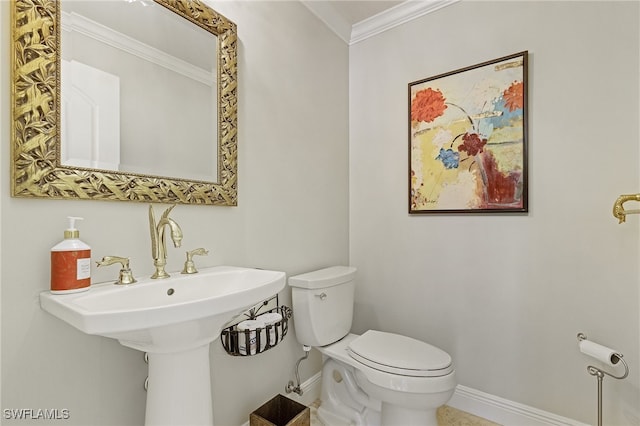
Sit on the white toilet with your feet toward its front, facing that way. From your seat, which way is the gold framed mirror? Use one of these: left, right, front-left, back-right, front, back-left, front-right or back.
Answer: right

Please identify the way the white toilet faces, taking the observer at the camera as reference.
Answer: facing the viewer and to the right of the viewer

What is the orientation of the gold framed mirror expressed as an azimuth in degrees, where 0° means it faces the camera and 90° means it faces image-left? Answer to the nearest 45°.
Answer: approximately 315°

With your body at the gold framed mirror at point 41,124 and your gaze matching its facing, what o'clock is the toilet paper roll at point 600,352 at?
The toilet paper roll is roughly at 11 o'clock from the gold framed mirror.

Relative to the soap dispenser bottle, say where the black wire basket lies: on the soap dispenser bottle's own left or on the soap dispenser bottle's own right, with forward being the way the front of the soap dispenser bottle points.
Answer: on the soap dispenser bottle's own left

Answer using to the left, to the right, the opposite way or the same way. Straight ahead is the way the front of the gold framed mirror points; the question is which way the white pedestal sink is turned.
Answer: the same way

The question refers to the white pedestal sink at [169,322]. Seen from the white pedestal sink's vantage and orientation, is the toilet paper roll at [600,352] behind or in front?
in front

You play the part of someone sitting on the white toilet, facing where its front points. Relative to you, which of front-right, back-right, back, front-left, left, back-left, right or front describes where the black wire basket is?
right

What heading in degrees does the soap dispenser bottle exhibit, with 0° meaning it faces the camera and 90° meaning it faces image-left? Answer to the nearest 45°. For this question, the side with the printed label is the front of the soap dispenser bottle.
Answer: approximately 315°

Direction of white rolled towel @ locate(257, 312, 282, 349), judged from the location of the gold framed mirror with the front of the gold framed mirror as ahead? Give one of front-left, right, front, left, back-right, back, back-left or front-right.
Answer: front-left

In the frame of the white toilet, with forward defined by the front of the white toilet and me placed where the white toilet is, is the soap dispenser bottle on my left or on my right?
on my right

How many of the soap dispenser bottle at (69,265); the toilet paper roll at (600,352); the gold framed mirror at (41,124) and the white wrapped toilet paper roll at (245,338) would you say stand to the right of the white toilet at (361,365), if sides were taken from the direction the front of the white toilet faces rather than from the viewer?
3

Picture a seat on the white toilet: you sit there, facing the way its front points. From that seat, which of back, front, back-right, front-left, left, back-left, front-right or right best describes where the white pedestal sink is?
right

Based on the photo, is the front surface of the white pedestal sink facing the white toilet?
no
